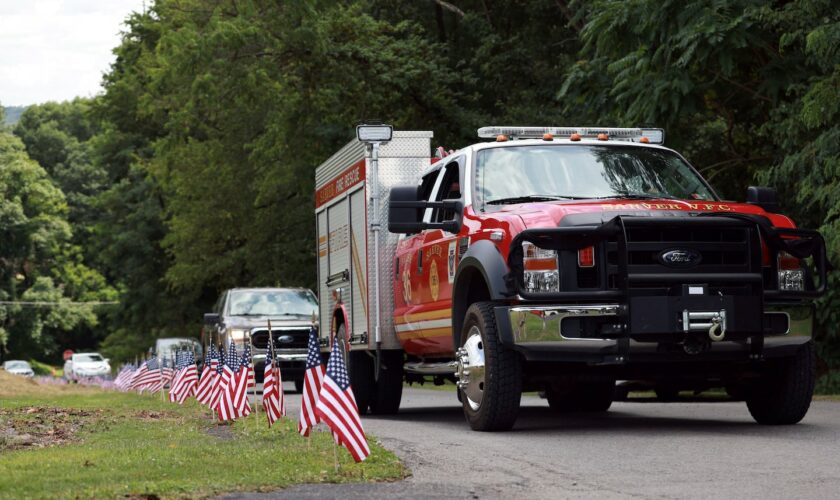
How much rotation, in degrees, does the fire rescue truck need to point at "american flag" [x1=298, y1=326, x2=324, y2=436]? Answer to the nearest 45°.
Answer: approximately 90° to its right

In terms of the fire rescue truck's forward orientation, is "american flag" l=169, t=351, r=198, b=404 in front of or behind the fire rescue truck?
behind

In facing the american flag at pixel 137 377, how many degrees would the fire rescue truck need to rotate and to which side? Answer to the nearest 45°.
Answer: approximately 180°

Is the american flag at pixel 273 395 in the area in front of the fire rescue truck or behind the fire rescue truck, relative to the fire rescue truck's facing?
behind

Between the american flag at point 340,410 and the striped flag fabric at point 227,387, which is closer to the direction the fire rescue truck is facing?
the american flag

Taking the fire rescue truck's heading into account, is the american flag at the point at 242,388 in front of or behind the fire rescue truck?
behind

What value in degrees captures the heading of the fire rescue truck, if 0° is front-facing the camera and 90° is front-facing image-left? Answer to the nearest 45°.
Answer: approximately 315°
